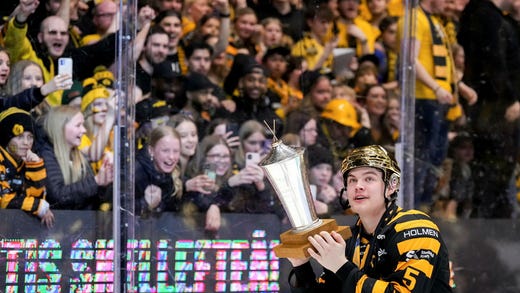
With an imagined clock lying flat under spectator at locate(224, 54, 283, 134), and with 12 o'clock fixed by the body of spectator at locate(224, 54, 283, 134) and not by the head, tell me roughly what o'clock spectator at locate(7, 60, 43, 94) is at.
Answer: spectator at locate(7, 60, 43, 94) is roughly at 2 o'clock from spectator at locate(224, 54, 283, 134).

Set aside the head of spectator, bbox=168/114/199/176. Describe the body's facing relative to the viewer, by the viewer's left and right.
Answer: facing the viewer and to the right of the viewer

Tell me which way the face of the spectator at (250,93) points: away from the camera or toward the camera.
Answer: toward the camera

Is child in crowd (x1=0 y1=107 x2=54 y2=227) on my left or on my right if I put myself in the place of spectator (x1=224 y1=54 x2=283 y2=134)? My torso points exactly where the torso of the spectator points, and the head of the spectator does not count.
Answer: on my right

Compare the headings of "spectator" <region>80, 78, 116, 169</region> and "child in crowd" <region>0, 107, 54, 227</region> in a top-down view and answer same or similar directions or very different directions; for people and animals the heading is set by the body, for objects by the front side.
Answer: same or similar directions

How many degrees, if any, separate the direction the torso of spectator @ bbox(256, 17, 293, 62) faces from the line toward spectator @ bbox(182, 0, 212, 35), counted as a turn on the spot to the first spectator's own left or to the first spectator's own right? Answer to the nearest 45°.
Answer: approximately 45° to the first spectator's own right

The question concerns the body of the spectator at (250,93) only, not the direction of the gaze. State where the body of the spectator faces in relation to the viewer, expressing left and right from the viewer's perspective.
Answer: facing the viewer

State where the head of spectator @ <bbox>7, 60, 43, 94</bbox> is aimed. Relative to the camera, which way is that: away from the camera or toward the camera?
toward the camera

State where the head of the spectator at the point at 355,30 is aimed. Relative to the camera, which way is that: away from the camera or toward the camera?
toward the camera

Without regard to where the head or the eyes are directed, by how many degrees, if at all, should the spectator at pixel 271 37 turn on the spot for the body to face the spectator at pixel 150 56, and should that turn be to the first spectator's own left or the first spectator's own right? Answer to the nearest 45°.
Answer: approximately 45° to the first spectator's own right

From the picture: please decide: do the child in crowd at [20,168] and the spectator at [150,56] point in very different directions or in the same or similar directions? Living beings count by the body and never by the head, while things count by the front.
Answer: same or similar directions

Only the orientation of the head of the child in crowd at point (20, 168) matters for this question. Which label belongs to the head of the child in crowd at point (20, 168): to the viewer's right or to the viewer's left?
to the viewer's right

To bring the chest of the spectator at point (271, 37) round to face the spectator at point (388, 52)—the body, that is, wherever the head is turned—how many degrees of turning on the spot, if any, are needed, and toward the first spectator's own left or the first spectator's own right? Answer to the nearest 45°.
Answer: approximately 135° to the first spectator's own left

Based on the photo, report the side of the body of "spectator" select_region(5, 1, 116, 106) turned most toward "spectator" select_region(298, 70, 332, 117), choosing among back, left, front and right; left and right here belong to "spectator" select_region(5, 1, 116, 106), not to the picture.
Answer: left

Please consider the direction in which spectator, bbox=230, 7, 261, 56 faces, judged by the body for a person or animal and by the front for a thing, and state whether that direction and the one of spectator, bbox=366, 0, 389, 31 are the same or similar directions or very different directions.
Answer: same or similar directions

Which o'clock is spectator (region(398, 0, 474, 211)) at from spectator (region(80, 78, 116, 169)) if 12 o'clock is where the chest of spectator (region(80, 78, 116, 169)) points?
spectator (region(398, 0, 474, 211)) is roughly at 10 o'clock from spectator (region(80, 78, 116, 169)).

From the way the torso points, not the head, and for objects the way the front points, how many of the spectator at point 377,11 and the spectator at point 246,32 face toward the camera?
2
